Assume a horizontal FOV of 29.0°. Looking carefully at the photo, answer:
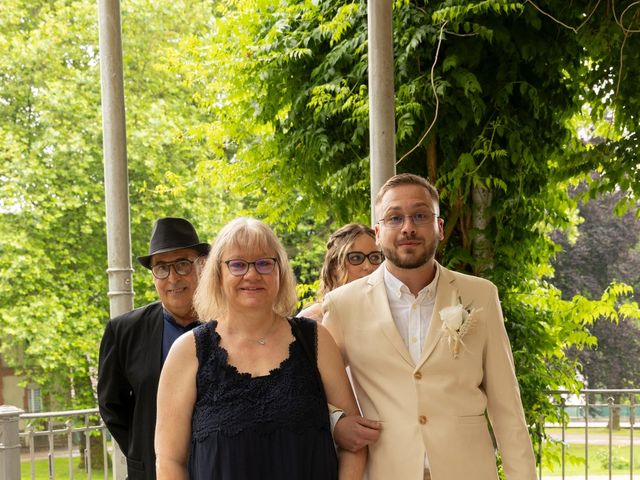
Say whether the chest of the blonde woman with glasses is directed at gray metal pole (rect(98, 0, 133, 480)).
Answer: no

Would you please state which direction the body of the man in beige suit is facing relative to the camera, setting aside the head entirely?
toward the camera

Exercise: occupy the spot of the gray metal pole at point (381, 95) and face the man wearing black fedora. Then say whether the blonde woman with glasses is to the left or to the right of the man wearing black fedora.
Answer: left

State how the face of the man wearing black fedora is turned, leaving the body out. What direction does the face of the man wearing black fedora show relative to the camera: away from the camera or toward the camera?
toward the camera

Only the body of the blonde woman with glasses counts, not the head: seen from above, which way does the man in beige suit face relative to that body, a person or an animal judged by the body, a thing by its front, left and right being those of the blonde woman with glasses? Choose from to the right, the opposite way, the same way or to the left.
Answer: the same way

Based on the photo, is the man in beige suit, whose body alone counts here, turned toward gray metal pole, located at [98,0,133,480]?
no

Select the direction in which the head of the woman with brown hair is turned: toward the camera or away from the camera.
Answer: toward the camera

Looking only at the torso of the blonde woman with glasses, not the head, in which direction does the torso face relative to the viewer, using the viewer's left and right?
facing the viewer

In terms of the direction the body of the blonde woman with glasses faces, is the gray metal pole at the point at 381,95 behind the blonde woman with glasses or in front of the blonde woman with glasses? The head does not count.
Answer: behind

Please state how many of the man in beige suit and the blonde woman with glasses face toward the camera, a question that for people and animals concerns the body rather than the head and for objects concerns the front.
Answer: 2

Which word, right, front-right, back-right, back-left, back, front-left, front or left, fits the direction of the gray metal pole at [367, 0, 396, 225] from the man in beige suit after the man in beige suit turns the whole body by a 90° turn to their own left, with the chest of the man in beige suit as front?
left

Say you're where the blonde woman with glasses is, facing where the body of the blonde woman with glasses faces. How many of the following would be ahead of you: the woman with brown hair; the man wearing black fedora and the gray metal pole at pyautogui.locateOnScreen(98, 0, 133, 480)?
0

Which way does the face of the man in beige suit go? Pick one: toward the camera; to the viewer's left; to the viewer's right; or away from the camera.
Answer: toward the camera

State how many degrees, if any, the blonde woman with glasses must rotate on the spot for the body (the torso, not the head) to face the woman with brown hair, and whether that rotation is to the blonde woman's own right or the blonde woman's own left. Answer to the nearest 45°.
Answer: approximately 180°
